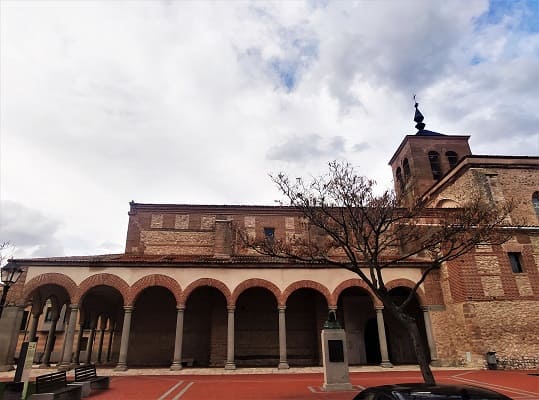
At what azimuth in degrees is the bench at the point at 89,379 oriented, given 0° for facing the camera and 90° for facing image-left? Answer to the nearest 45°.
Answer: approximately 315°

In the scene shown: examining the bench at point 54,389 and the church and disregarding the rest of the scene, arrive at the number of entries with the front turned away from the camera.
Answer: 0

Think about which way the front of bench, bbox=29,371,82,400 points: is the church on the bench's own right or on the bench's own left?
on the bench's own left

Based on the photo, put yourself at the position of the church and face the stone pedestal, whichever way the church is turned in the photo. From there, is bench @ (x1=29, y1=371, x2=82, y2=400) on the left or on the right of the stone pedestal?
right

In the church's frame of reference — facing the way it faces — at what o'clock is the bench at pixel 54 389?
The bench is roughly at 1 o'clock from the church.

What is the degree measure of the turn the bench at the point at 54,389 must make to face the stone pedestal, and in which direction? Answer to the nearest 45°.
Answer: approximately 45° to its left

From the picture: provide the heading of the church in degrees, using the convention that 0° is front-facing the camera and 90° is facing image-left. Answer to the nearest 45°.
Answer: approximately 0°
